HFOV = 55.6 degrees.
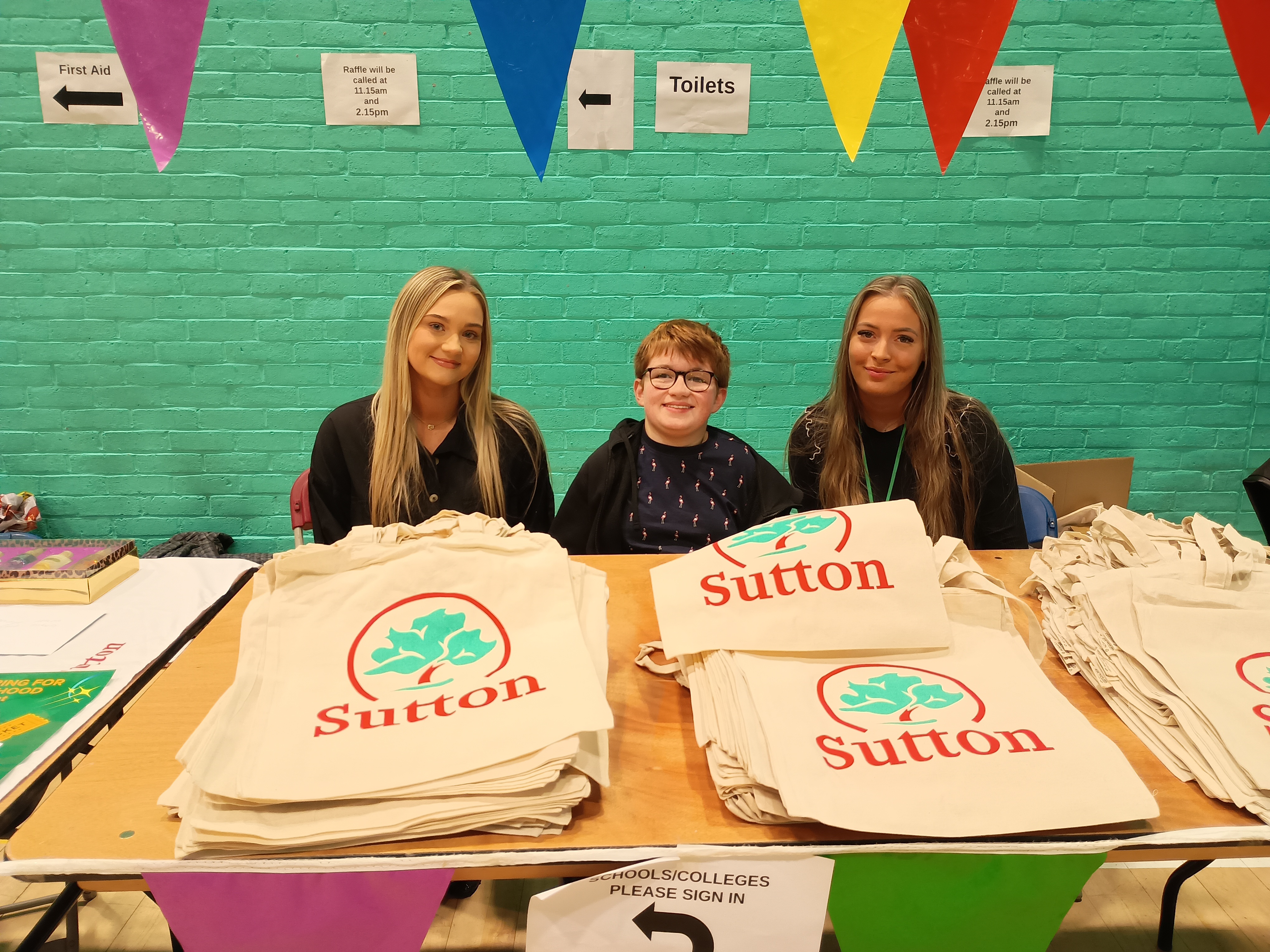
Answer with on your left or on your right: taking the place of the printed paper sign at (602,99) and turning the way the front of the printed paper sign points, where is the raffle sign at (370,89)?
on your right

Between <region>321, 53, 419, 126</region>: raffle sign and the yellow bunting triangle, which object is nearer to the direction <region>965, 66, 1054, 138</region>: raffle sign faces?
the yellow bunting triangle

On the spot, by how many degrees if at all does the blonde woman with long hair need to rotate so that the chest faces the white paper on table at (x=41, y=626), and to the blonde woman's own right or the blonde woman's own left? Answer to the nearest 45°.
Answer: approximately 45° to the blonde woman's own right

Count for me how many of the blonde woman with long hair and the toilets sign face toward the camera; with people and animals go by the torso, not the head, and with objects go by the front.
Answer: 2
